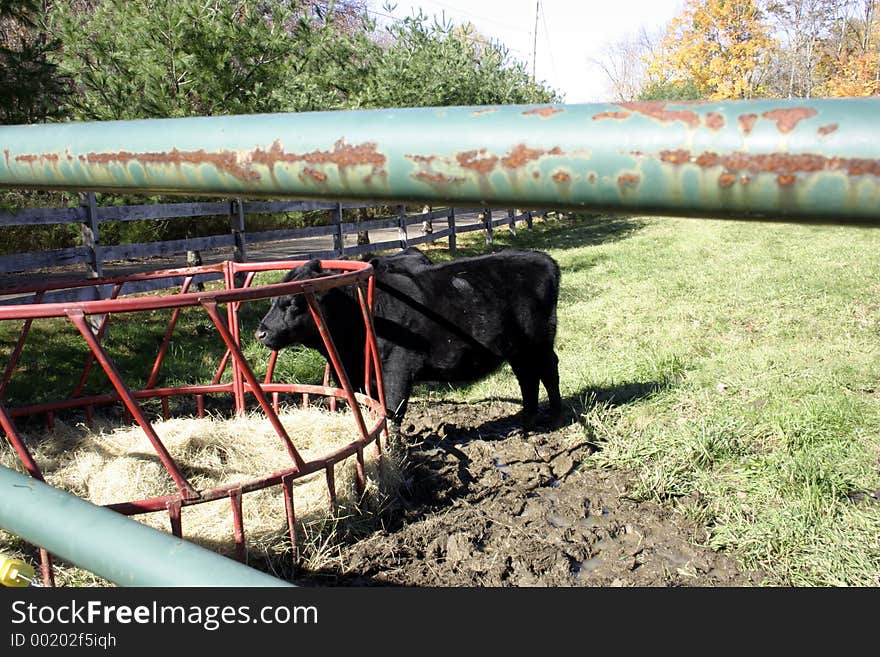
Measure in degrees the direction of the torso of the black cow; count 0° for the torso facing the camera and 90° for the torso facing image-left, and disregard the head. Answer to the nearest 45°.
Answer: approximately 90°

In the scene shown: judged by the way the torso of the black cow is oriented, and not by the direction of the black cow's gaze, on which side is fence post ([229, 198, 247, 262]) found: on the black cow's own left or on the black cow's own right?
on the black cow's own right

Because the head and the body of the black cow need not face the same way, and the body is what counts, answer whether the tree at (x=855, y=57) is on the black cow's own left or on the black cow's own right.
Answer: on the black cow's own right

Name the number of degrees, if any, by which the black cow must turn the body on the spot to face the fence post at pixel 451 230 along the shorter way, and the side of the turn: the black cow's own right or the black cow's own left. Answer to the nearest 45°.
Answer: approximately 90° to the black cow's own right

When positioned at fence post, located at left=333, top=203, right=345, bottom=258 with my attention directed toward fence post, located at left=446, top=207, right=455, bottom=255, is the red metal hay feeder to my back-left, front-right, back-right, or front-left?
back-right

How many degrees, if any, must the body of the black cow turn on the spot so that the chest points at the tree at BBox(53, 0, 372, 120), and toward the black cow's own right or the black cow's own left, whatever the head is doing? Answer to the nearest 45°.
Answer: approximately 45° to the black cow's own right

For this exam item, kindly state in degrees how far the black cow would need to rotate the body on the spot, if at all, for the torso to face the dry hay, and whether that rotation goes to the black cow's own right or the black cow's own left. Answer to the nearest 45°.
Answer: approximately 45° to the black cow's own left

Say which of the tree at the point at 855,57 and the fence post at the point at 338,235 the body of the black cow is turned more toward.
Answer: the fence post
